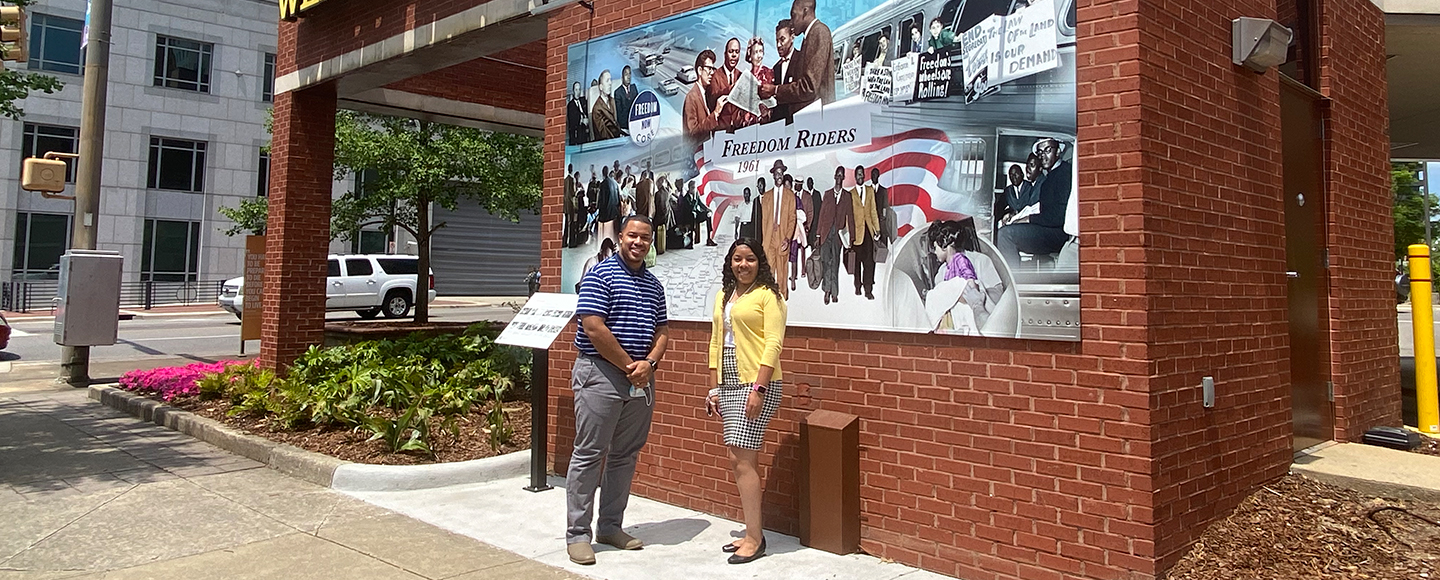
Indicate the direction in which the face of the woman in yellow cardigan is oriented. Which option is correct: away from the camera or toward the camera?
toward the camera

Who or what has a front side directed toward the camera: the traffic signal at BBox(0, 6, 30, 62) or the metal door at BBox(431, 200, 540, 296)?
the metal door

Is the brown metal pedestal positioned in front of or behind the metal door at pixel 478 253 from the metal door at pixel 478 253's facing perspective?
in front

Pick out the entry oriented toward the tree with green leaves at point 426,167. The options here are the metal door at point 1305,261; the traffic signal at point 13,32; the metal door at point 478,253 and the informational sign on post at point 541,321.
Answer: the metal door at point 478,253

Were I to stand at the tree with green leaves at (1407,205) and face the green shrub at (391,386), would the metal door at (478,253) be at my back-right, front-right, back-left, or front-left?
front-right

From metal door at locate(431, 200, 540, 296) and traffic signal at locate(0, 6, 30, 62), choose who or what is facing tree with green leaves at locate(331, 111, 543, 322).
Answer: the metal door

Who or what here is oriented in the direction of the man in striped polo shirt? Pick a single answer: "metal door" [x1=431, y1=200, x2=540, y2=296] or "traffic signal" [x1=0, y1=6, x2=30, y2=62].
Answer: the metal door

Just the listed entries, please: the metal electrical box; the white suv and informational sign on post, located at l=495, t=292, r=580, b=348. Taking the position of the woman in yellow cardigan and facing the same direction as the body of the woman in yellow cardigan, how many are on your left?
0

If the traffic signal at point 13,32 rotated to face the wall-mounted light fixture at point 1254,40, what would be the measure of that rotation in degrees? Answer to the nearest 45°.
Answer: approximately 135° to its left

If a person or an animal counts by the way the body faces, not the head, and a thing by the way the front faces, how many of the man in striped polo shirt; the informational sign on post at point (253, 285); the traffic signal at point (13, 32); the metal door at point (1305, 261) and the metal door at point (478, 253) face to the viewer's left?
1

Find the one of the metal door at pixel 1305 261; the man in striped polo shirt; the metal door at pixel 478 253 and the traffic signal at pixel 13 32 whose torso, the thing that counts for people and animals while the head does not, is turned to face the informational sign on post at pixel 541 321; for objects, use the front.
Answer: the metal door at pixel 478 253

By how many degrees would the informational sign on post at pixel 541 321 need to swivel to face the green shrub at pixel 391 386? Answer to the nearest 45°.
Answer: approximately 90° to its right

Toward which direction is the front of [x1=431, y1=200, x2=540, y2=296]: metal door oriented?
toward the camera

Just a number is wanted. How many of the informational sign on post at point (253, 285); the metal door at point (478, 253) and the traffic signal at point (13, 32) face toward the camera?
2

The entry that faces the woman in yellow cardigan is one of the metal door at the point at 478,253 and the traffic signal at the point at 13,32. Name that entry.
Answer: the metal door
